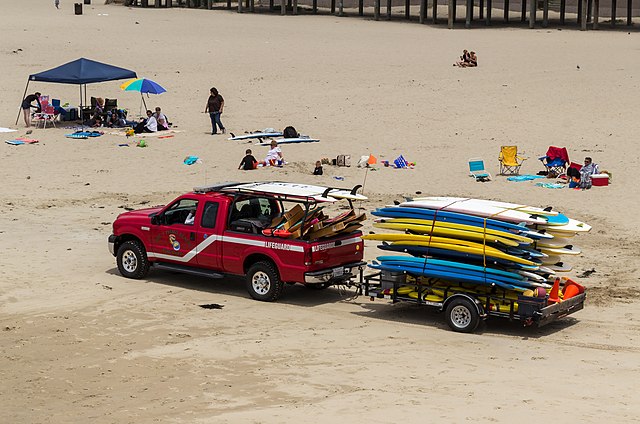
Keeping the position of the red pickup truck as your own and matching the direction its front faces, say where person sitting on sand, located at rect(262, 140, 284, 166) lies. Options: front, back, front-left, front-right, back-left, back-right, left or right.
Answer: front-right

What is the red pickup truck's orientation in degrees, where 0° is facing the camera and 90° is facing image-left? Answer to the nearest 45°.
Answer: approximately 135°

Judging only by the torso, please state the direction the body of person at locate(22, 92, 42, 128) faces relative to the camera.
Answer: to the viewer's right

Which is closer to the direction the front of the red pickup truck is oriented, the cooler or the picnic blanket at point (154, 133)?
the picnic blanket

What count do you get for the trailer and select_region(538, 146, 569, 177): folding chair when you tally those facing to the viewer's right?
0

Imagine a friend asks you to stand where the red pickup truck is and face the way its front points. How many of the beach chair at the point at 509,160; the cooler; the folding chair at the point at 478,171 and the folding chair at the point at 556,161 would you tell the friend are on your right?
4

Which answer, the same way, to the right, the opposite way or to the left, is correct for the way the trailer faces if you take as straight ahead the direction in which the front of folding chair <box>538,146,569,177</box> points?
to the right

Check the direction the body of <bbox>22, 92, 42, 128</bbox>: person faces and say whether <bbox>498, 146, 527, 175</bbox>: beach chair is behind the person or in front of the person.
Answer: in front

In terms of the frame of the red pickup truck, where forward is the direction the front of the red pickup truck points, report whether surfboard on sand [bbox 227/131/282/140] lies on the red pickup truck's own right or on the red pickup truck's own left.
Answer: on the red pickup truck's own right
